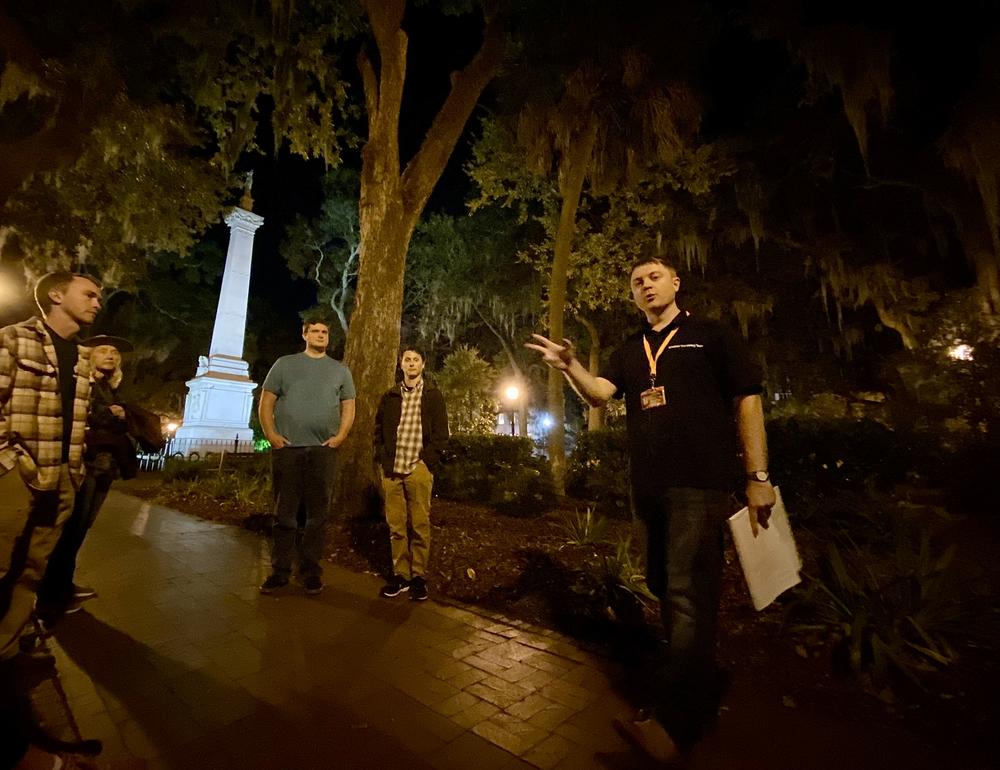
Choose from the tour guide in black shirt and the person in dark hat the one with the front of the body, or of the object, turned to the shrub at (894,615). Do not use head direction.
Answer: the person in dark hat

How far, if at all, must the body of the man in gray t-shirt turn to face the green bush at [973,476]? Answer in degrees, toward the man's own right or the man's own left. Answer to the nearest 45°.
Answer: approximately 90° to the man's own left

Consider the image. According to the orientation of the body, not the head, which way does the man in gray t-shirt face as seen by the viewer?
toward the camera

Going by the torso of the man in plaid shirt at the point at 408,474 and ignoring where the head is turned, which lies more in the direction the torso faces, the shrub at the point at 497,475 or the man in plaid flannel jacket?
the man in plaid flannel jacket

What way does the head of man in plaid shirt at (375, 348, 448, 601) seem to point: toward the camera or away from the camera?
toward the camera

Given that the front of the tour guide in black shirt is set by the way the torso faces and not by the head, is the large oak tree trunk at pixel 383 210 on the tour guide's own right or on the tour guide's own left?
on the tour guide's own right

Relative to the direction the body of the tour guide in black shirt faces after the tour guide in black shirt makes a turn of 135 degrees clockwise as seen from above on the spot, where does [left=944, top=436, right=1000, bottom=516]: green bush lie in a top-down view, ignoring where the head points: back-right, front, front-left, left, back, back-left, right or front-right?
front-right

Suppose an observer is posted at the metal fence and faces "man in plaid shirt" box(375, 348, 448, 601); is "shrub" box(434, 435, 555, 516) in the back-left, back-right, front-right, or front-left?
front-left

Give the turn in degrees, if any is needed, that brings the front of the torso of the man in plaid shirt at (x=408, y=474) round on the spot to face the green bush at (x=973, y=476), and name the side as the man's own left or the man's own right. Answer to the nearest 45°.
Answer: approximately 90° to the man's own left

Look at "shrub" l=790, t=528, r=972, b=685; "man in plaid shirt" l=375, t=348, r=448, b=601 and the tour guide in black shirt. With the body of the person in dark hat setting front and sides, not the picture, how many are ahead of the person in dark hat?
3

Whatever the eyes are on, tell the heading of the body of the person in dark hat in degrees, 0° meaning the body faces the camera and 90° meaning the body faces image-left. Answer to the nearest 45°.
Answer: approximately 315°

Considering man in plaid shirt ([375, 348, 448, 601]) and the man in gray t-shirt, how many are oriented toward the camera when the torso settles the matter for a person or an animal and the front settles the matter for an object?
2

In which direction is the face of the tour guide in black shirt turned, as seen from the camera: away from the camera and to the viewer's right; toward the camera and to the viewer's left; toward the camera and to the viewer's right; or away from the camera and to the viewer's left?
toward the camera and to the viewer's left

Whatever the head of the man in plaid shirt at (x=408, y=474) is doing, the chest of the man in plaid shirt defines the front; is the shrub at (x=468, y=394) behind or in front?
behind

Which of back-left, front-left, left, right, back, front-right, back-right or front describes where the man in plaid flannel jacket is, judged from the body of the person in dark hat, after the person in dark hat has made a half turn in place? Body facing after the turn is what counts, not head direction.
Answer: back-left

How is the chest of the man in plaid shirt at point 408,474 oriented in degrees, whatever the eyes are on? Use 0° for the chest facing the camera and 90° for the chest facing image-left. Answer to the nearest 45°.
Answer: approximately 0°
